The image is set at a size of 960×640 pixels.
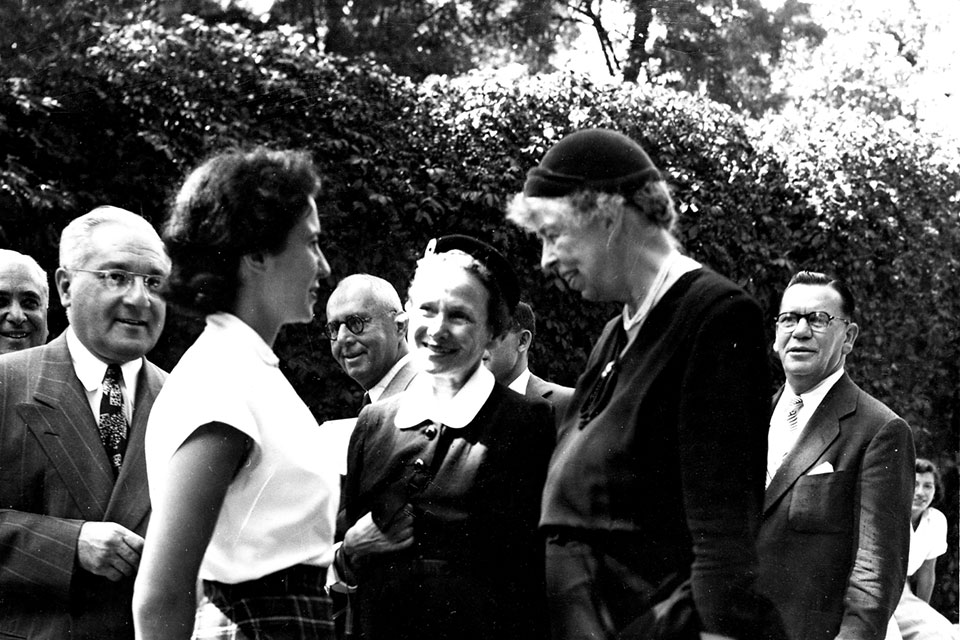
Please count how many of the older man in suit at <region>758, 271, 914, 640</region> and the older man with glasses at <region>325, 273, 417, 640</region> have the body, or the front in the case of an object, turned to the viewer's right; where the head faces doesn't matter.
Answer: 0

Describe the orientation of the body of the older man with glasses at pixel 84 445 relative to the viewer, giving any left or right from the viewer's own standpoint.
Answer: facing the viewer and to the right of the viewer

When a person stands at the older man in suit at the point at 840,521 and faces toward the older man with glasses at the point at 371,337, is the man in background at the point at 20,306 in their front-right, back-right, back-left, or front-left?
front-left

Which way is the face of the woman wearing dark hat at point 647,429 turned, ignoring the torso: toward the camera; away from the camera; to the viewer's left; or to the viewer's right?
to the viewer's left

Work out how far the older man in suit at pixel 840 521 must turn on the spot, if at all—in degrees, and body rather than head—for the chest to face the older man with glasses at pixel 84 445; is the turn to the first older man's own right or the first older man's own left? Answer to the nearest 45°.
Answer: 0° — they already face them

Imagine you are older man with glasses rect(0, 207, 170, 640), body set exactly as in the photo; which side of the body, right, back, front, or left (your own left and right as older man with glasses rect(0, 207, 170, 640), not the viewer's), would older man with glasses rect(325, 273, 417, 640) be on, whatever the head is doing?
left

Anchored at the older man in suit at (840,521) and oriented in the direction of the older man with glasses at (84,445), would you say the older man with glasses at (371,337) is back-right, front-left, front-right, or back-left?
front-right

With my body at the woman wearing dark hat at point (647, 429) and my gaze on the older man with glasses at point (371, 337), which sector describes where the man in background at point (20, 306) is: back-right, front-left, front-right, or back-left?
front-left

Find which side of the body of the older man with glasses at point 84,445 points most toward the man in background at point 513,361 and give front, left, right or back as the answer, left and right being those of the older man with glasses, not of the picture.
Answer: left

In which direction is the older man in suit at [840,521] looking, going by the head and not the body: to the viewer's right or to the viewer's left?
to the viewer's left

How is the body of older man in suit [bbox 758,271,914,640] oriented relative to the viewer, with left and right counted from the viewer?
facing the viewer and to the left of the viewer
